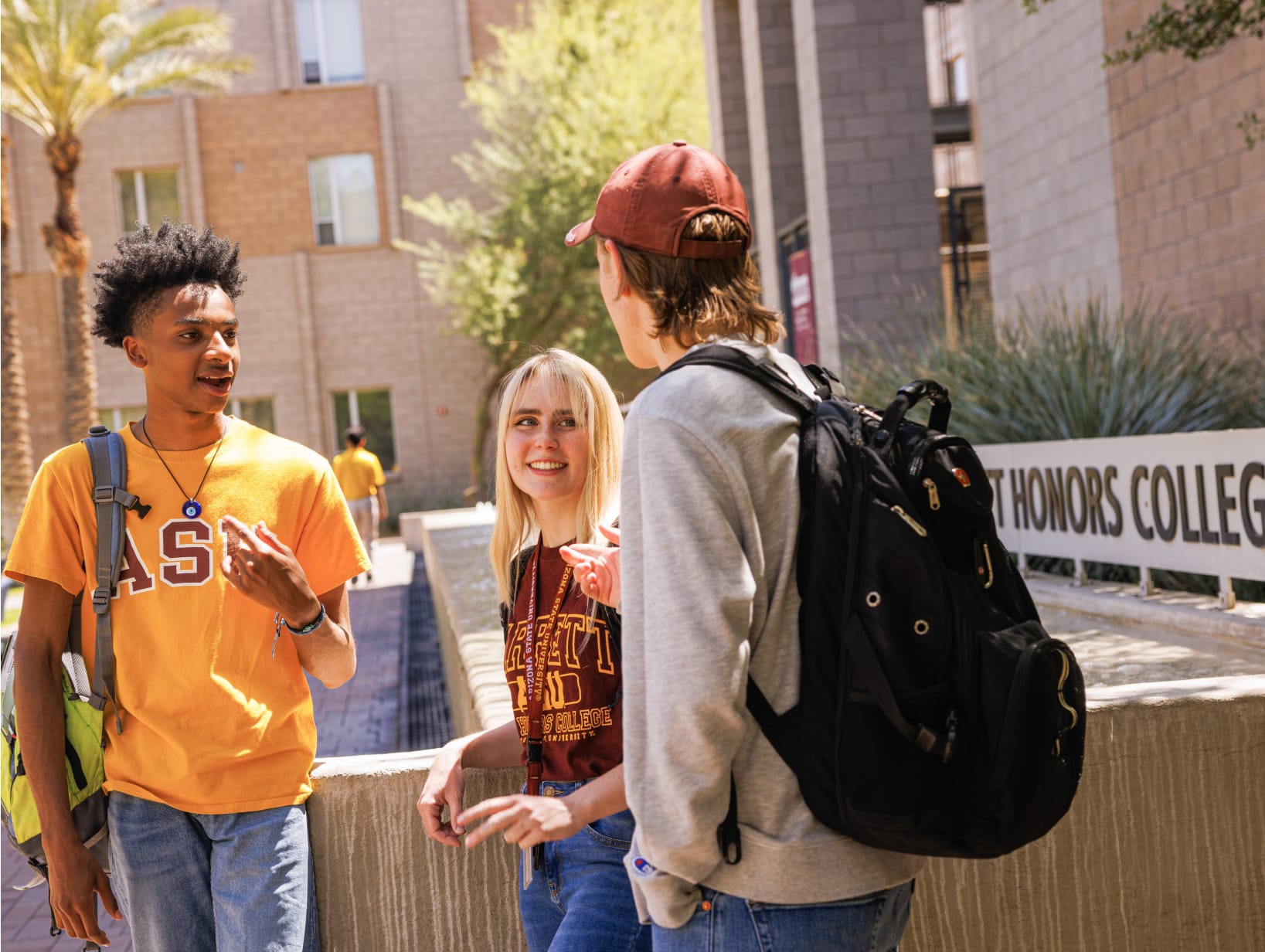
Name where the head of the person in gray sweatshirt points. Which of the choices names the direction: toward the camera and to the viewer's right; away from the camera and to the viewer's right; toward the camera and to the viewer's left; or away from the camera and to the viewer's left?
away from the camera and to the viewer's left

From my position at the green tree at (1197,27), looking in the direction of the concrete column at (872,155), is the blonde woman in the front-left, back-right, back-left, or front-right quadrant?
back-left

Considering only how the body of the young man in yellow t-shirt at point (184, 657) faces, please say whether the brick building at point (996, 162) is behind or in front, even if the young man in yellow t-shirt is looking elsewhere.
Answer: behind

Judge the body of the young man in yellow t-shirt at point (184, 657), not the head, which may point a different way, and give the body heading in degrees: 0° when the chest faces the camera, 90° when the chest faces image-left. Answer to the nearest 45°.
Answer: approximately 0°

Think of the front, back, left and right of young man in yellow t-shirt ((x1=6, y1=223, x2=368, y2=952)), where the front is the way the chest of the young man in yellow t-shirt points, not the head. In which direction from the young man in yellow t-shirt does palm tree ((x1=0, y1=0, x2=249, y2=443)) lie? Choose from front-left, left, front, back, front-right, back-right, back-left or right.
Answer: back

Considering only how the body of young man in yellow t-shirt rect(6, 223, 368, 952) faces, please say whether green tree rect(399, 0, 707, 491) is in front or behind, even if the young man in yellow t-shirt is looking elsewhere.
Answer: behind

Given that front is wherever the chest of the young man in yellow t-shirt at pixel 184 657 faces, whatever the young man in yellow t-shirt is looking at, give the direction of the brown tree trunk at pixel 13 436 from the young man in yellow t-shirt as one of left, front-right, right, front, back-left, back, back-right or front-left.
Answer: back

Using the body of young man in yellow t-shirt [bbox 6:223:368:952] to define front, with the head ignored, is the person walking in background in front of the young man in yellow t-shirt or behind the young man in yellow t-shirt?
behind

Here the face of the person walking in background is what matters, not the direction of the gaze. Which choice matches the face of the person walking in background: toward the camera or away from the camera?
away from the camera
